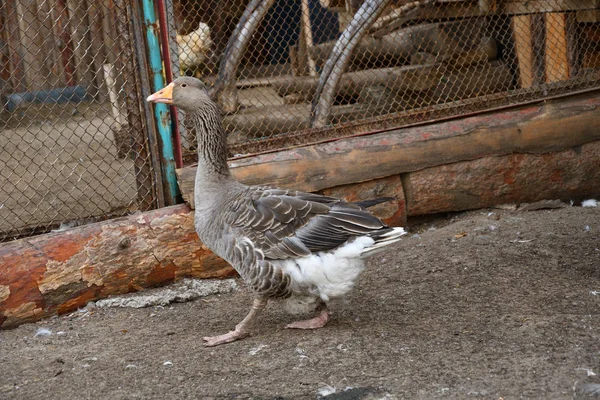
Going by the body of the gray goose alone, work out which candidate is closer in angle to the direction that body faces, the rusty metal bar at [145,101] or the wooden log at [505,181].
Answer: the rusty metal bar

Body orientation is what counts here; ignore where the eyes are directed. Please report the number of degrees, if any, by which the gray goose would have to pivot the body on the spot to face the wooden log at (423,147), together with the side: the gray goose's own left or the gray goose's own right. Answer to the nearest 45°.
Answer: approximately 135° to the gray goose's own right

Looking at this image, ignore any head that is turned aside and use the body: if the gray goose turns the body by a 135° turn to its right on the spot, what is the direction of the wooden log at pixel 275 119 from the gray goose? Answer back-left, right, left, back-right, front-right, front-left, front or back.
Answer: front-left

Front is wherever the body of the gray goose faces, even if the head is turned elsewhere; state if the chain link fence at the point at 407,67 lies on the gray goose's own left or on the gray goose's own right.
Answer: on the gray goose's own right

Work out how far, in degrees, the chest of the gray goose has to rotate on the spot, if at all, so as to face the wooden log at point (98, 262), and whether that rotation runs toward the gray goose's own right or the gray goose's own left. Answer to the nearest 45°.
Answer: approximately 45° to the gray goose's own right

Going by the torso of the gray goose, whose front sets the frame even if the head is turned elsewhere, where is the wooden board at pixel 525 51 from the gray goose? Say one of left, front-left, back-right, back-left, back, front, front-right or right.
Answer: back-right

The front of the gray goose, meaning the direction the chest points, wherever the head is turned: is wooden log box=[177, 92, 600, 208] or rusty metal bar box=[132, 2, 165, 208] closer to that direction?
the rusty metal bar

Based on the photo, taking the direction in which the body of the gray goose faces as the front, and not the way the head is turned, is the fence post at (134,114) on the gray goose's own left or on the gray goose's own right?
on the gray goose's own right

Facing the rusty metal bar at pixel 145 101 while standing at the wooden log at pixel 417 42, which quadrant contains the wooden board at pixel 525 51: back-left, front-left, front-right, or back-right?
back-left

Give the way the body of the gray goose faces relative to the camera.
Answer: to the viewer's left

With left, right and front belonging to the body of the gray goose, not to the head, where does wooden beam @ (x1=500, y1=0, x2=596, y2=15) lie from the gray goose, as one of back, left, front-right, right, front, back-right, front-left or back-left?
back-right

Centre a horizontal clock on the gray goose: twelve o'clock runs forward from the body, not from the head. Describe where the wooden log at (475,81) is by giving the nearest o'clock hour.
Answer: The wooden log is roughly at 4 o'clock from the gray goose.
